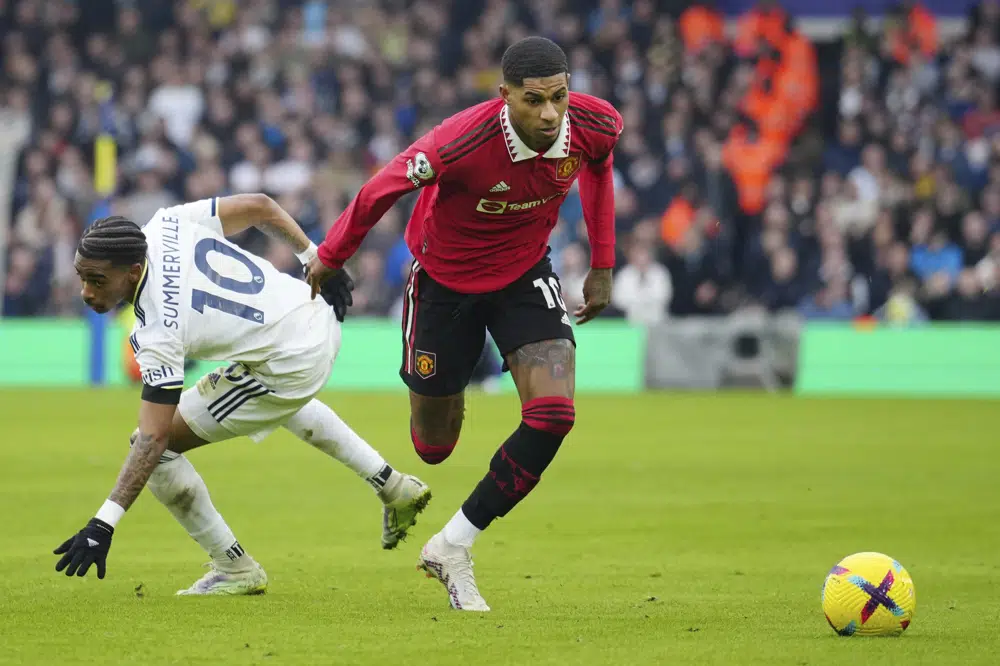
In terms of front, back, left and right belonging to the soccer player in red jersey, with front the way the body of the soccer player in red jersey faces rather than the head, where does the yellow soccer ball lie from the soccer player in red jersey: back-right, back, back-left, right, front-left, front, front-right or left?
front

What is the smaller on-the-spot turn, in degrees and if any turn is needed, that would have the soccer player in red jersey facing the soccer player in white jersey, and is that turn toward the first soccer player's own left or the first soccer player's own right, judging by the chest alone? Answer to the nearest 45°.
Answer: approximately 135° to the first soccer player's own right

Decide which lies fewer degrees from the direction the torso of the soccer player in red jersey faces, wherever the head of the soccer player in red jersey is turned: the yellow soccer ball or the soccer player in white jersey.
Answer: the yellow soccer ball

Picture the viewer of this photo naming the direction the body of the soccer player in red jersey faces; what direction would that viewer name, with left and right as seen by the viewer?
facing the viewer and to the right of the viewer

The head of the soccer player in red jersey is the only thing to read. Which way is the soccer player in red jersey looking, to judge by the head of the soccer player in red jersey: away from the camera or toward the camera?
toward the camera
